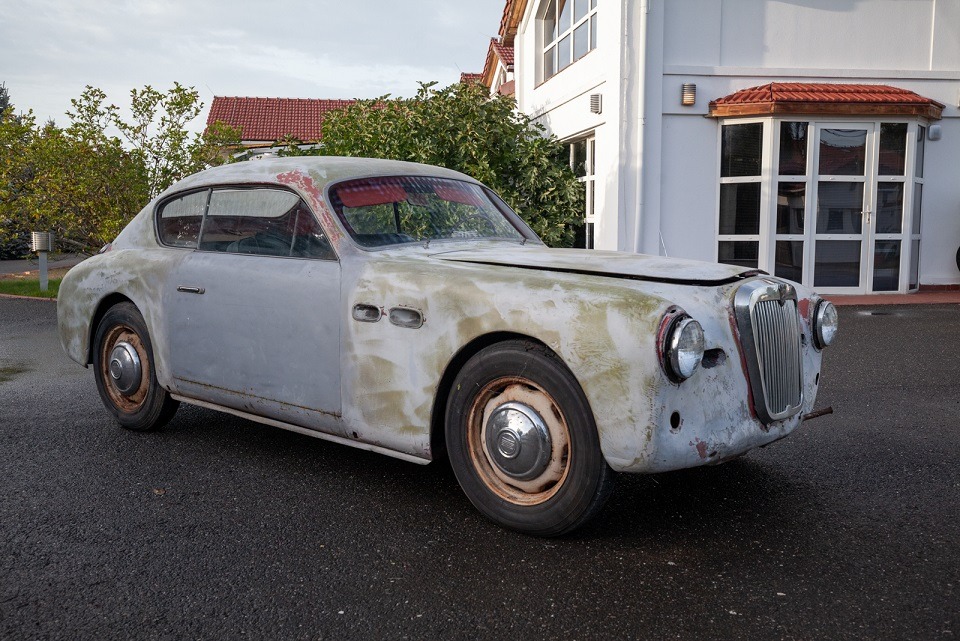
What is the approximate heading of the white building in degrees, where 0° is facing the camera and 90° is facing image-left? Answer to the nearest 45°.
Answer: approximately 0°

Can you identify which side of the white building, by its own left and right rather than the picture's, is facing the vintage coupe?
front

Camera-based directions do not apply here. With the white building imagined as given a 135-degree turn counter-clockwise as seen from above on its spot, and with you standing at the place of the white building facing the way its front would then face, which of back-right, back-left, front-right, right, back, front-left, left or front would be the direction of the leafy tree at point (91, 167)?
back-left

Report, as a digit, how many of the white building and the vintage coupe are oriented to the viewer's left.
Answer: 0

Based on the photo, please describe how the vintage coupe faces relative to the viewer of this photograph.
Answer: facing the viewer and to the right of the viewer

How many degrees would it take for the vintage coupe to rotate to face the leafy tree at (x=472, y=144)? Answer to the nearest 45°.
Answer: approximately 135° to its left

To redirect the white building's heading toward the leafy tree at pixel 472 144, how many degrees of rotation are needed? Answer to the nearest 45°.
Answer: approximately 90° to its right

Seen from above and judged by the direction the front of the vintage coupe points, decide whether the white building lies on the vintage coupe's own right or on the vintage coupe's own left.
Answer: on the vintage coupe's own left

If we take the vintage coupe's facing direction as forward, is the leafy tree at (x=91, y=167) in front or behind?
behind

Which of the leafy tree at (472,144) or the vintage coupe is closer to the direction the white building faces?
the vintage coupe
